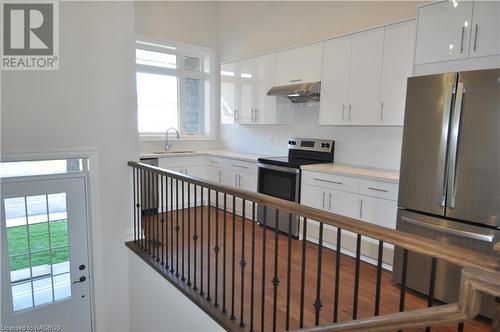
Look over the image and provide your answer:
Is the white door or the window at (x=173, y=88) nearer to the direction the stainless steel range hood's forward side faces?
the white door

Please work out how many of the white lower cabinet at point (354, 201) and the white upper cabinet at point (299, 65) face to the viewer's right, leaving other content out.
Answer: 0

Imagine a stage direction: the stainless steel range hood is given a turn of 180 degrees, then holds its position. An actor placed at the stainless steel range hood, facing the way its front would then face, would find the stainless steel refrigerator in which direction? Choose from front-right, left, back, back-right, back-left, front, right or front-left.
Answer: right

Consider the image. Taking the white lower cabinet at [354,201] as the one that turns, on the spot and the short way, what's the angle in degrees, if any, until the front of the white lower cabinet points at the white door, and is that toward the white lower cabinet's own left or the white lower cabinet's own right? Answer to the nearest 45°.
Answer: approximately 45° to the white lower cabinet's own right

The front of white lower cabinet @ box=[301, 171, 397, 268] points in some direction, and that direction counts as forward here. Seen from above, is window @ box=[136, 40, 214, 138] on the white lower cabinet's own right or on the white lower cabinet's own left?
on the white lower cabinet's own right

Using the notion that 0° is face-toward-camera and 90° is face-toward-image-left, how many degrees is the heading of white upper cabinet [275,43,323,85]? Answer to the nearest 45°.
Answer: approximately 45°

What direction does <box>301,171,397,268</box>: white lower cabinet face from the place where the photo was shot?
facing the viewer and to the left of the viewer

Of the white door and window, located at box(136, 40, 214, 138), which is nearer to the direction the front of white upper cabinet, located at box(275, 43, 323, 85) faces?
the white door

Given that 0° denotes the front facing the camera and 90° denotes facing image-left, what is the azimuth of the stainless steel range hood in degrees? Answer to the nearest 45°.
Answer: approximately 45°

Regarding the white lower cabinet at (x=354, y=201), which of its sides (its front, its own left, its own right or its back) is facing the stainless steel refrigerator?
left

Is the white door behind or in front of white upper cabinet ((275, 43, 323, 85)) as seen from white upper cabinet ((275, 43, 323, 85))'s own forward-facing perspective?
in front
